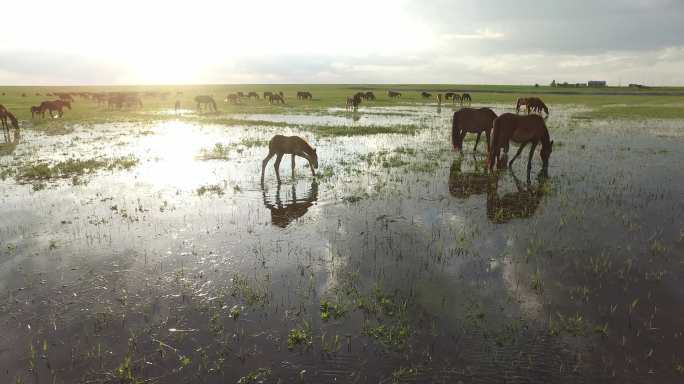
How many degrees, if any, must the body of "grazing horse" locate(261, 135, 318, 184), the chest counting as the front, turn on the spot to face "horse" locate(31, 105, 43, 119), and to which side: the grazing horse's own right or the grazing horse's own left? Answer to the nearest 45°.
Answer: approximately 90° to the grazing horse's own left

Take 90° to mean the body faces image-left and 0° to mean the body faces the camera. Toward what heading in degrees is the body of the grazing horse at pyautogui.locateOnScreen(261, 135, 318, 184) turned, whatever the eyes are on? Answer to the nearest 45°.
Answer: approximately 225°
